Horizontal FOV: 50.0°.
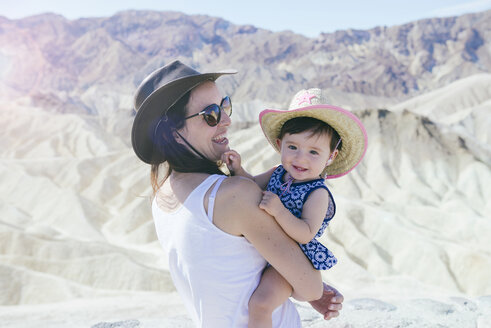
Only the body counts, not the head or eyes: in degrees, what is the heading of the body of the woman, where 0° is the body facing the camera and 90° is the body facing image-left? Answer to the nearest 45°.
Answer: approximately 225°
